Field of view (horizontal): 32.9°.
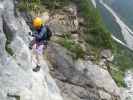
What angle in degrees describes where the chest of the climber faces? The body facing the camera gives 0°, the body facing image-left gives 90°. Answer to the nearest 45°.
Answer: approximately 90°
